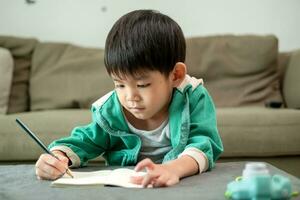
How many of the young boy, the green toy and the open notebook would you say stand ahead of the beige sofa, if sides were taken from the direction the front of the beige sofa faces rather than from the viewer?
3

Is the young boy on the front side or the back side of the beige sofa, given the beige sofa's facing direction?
on the front side

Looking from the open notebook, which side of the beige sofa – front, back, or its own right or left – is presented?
front

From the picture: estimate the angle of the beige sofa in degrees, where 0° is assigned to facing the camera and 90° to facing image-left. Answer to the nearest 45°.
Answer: approximately 0°

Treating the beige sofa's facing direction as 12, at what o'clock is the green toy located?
The green toy is roughly at 12 o'clock from the beige sofa.
